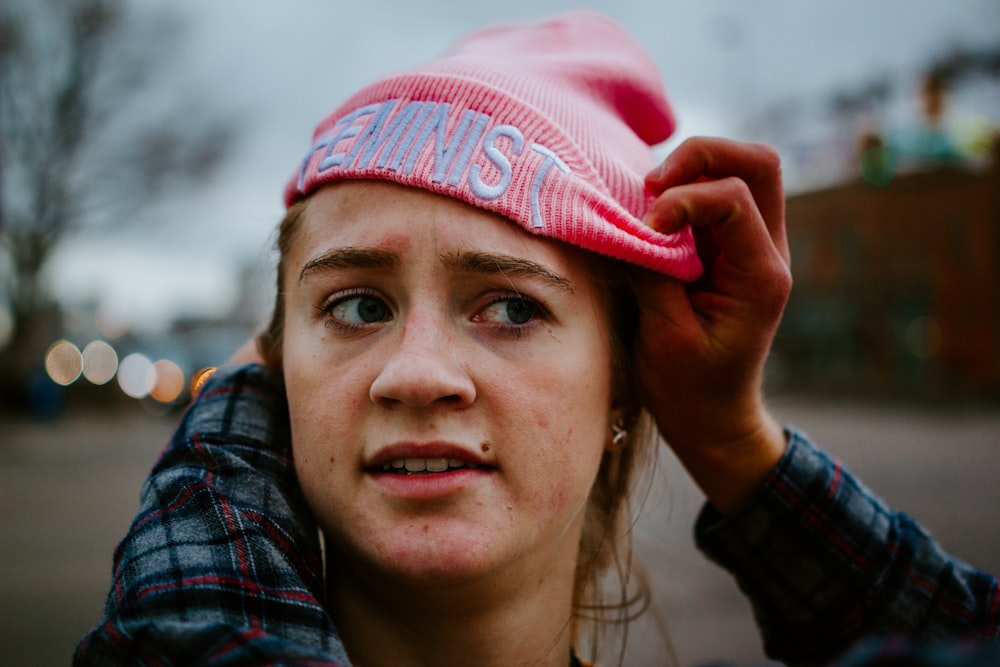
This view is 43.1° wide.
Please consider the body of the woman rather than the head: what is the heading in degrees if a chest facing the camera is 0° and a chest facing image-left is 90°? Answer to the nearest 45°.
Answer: approximately 0°

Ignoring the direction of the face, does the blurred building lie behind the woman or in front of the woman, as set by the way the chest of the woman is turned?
behind
